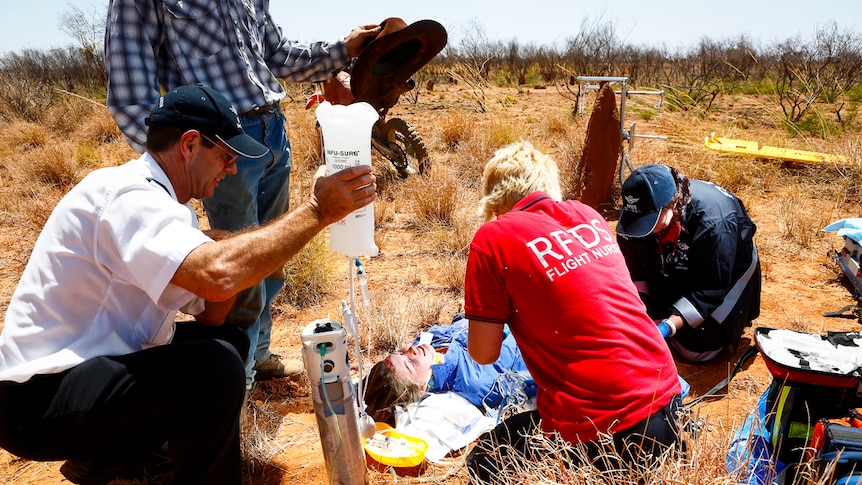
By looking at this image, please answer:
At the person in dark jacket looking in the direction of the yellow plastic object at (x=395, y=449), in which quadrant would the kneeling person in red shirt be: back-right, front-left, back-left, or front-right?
front-left

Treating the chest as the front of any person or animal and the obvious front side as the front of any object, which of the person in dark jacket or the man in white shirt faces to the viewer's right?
the man in white shirt

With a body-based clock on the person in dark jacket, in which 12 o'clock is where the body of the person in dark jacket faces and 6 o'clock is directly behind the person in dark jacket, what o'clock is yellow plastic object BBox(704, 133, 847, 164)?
The yellow plastic object is roughly at 5 o'clock from the person in dark jacket.

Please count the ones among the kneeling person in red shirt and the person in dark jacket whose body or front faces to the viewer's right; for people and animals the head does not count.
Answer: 0

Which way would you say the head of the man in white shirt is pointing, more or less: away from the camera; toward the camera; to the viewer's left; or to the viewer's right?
to the viewer's right

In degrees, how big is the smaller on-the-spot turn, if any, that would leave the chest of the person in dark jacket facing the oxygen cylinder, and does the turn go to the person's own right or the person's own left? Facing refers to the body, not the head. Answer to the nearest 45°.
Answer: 0° — they already face it

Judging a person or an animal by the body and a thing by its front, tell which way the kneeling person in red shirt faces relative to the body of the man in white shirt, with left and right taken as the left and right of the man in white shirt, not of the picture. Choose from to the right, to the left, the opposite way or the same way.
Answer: to the left

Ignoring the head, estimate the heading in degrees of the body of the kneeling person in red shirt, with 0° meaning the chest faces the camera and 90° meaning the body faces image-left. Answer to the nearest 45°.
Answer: approximately 135°

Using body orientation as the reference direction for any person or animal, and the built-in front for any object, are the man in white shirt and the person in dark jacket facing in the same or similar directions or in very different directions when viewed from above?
very different directions

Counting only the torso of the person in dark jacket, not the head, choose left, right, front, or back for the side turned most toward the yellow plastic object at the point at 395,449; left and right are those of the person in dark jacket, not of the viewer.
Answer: front

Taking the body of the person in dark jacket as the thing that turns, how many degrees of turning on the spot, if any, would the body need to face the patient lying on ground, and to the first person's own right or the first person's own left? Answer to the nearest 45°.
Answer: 0° — they already face them

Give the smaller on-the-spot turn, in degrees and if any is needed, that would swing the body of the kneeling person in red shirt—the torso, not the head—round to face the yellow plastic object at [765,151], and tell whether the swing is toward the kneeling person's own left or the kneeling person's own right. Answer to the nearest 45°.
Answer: approximately 45° to the kneeling person's own right

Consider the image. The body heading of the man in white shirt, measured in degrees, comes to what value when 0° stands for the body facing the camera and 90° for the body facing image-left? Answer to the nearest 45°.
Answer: approximately 270°

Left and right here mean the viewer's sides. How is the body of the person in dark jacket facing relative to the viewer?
facing the viewer and to the left of the viewer

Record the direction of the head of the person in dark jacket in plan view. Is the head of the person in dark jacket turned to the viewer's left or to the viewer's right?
to the viewer's left

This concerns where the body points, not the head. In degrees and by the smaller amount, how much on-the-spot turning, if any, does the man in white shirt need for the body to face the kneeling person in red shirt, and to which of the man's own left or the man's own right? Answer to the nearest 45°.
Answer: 0° — they already face them
